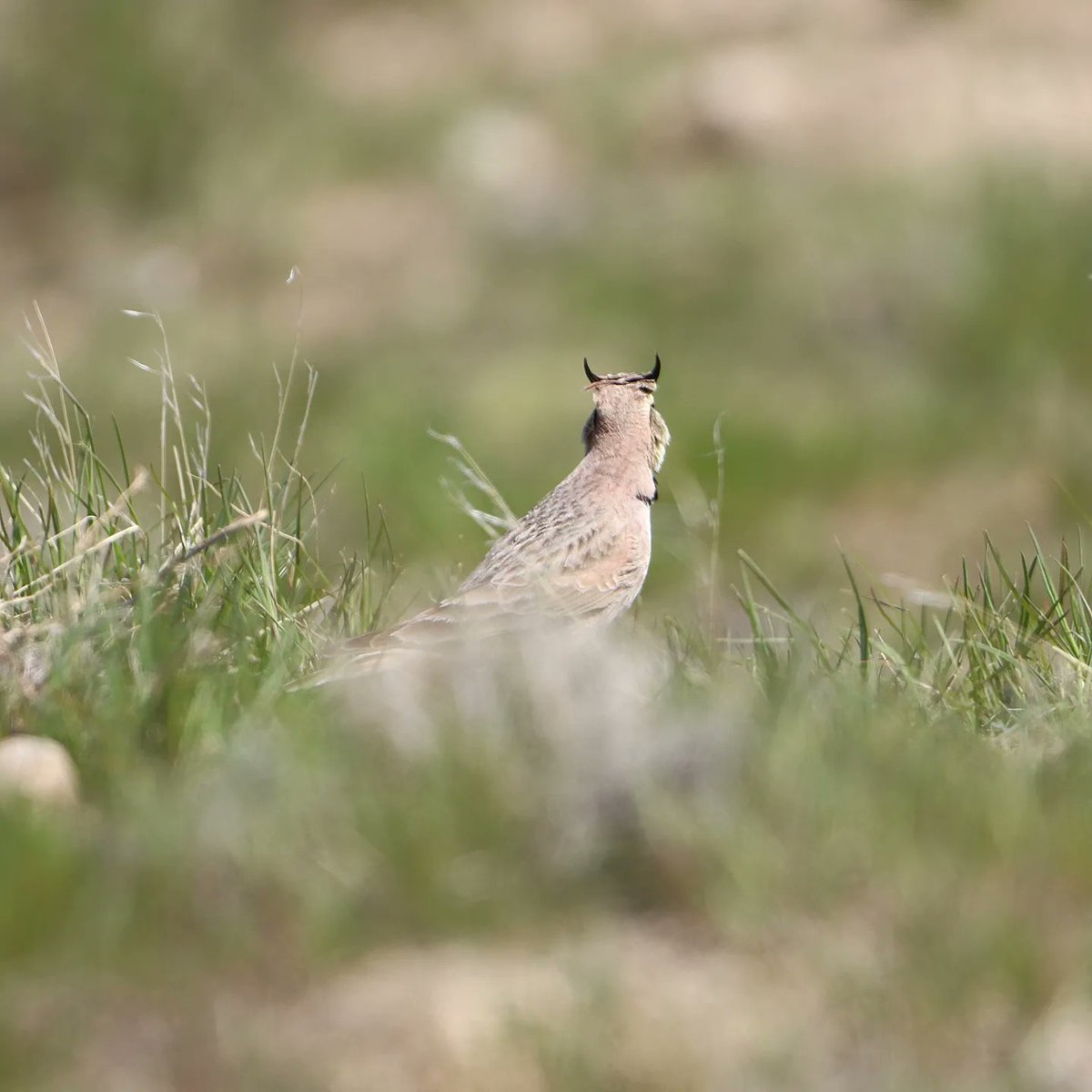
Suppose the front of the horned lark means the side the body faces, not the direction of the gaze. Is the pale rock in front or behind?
behind

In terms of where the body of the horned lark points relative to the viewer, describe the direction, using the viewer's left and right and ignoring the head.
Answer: facing away from the viewer and to the right of the viewer
